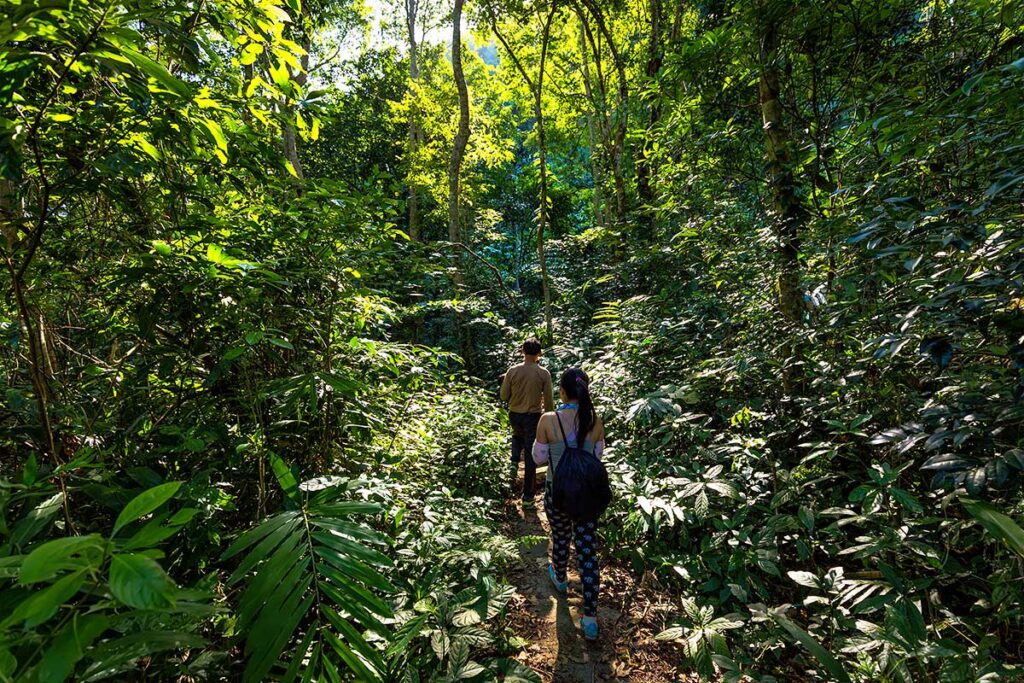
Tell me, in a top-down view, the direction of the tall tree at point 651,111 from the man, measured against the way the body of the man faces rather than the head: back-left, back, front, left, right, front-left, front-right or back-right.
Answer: front-right

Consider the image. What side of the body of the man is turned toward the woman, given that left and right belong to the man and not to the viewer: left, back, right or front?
back

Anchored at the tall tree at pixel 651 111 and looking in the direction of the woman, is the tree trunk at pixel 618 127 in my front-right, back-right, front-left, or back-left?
back-right

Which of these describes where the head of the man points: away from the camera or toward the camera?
away from the camera

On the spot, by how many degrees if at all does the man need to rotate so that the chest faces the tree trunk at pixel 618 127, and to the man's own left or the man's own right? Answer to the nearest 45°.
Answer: approximately 45° to the man's own right

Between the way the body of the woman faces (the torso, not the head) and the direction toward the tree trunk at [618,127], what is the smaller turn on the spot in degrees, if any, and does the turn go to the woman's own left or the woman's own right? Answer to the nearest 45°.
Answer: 0° — they already face it

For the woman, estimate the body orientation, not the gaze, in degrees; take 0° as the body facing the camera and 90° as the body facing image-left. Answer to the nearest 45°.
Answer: approximately 180°

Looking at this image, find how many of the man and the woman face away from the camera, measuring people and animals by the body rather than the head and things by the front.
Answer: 2

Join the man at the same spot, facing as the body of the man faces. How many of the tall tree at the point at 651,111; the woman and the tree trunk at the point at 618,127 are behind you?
1

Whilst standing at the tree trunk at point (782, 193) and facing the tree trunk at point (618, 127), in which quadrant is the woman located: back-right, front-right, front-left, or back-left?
back-left

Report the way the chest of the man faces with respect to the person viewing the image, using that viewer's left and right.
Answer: facing away from the viewer

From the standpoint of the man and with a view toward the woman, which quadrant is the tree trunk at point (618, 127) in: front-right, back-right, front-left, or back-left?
back-left

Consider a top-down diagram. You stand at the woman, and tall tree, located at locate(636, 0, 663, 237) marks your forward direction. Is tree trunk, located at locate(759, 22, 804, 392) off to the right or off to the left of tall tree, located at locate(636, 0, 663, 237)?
right
